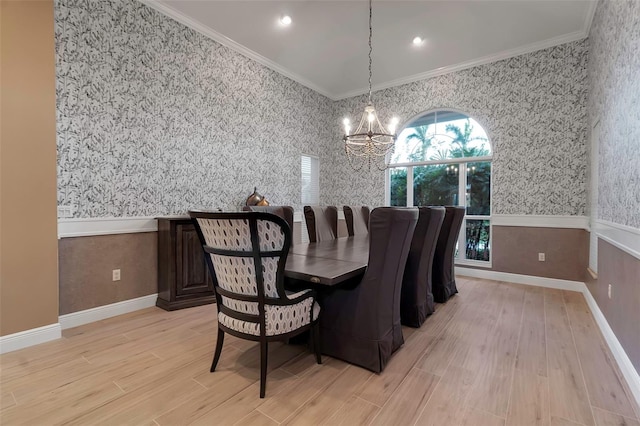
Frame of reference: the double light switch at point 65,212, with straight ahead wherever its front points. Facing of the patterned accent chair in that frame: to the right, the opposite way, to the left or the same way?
to the left

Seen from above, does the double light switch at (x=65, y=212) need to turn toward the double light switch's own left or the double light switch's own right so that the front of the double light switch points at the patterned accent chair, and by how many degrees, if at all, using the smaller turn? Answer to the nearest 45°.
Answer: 0° — it already faces it

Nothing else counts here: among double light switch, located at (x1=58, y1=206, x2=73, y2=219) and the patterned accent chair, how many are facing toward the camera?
1

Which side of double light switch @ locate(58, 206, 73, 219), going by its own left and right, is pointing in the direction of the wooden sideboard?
left

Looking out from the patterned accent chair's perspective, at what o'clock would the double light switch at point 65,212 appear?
The double light switch is roughly at 9 o'clock from the patterned accent chair.

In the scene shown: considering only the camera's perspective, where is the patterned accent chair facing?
facing away from the viewer and to the right of the viewer

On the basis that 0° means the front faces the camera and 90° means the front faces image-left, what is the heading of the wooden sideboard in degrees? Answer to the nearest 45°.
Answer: approximately 315°

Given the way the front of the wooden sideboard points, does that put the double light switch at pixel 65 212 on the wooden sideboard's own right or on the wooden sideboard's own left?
on the wooden sideboard's own right
